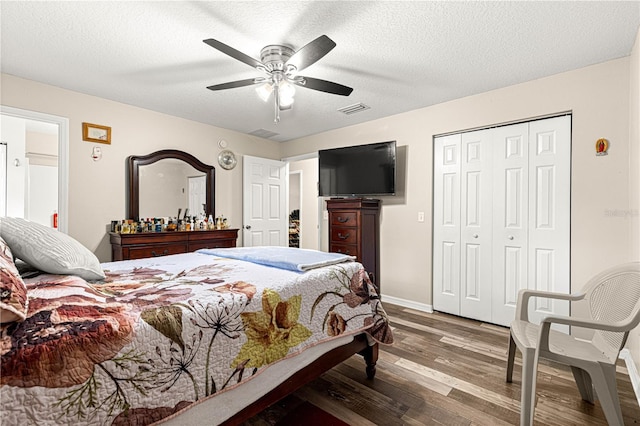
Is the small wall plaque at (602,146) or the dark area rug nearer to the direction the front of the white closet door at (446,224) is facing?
the dark area rug

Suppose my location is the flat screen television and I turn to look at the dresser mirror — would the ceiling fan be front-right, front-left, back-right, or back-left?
front-left

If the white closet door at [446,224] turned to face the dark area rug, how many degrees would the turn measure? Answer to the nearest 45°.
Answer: approximately 45° to its left

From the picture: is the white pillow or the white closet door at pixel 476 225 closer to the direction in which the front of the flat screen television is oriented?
the white pillow

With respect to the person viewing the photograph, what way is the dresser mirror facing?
facing the viewer and to the right of the viewer

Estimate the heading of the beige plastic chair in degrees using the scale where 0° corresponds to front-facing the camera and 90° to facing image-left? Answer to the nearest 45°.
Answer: approximately 45°

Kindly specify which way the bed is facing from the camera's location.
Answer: facing away from the viewer and to the right of the viewer

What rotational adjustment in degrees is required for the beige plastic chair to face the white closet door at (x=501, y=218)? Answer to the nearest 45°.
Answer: approximately 90° to its right

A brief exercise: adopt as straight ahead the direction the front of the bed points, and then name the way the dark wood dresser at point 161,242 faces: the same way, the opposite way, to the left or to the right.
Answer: to the right

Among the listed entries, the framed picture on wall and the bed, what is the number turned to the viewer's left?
0

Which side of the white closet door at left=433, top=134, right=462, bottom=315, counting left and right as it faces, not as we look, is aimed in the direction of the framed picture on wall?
front

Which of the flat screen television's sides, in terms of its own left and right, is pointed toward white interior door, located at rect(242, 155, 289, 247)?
right

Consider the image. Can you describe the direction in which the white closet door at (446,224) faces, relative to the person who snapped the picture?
facing the viewer and to the left of the viewer

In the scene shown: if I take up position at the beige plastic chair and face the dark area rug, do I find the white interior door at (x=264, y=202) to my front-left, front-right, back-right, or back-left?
front-right
